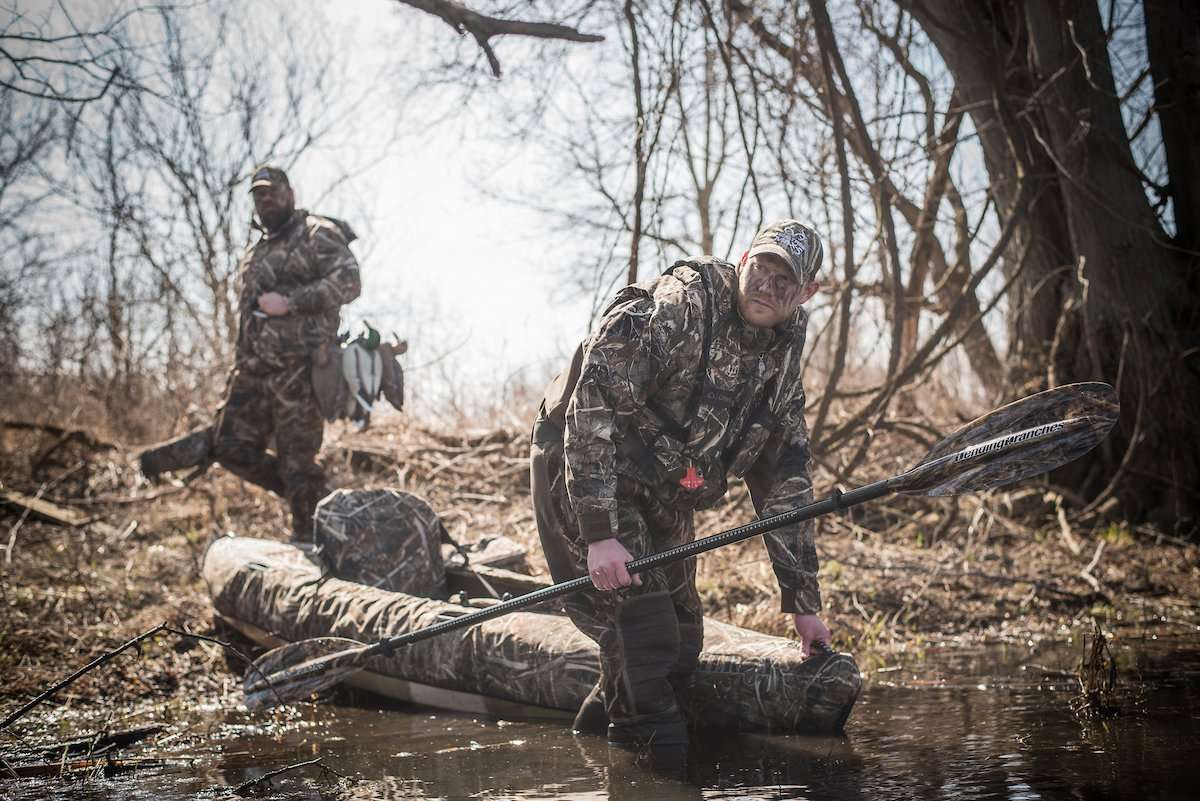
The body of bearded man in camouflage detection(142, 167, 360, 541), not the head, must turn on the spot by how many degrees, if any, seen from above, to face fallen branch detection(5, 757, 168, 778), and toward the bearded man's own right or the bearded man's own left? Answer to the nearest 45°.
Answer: approximately 45° to the bearded man's own left

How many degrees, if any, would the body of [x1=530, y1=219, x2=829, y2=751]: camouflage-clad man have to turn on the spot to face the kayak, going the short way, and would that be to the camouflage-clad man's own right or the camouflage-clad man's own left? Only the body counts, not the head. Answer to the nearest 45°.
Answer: approximately 180°

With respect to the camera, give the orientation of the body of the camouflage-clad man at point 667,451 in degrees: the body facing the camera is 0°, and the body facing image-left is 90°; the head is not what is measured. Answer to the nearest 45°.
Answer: approximately 315°

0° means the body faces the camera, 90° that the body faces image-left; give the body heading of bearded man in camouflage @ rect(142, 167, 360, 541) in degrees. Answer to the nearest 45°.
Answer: approximately 45°

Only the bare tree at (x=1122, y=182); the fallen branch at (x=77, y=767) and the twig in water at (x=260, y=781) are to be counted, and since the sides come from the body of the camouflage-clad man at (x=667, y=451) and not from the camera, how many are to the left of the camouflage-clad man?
1

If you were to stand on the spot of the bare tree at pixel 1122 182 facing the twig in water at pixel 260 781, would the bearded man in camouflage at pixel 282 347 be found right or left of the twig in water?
right

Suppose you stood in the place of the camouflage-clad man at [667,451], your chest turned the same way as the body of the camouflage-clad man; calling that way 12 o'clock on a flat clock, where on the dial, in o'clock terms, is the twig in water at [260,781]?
The twig in water is roughly at 4 o'clock from the camouflage-clad man.

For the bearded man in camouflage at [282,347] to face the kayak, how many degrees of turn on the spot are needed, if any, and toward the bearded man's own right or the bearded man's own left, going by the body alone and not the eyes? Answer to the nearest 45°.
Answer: approximately 45° to the bearded man's own left

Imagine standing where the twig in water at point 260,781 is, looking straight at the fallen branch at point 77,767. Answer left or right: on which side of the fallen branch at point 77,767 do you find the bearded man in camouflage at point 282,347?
right
